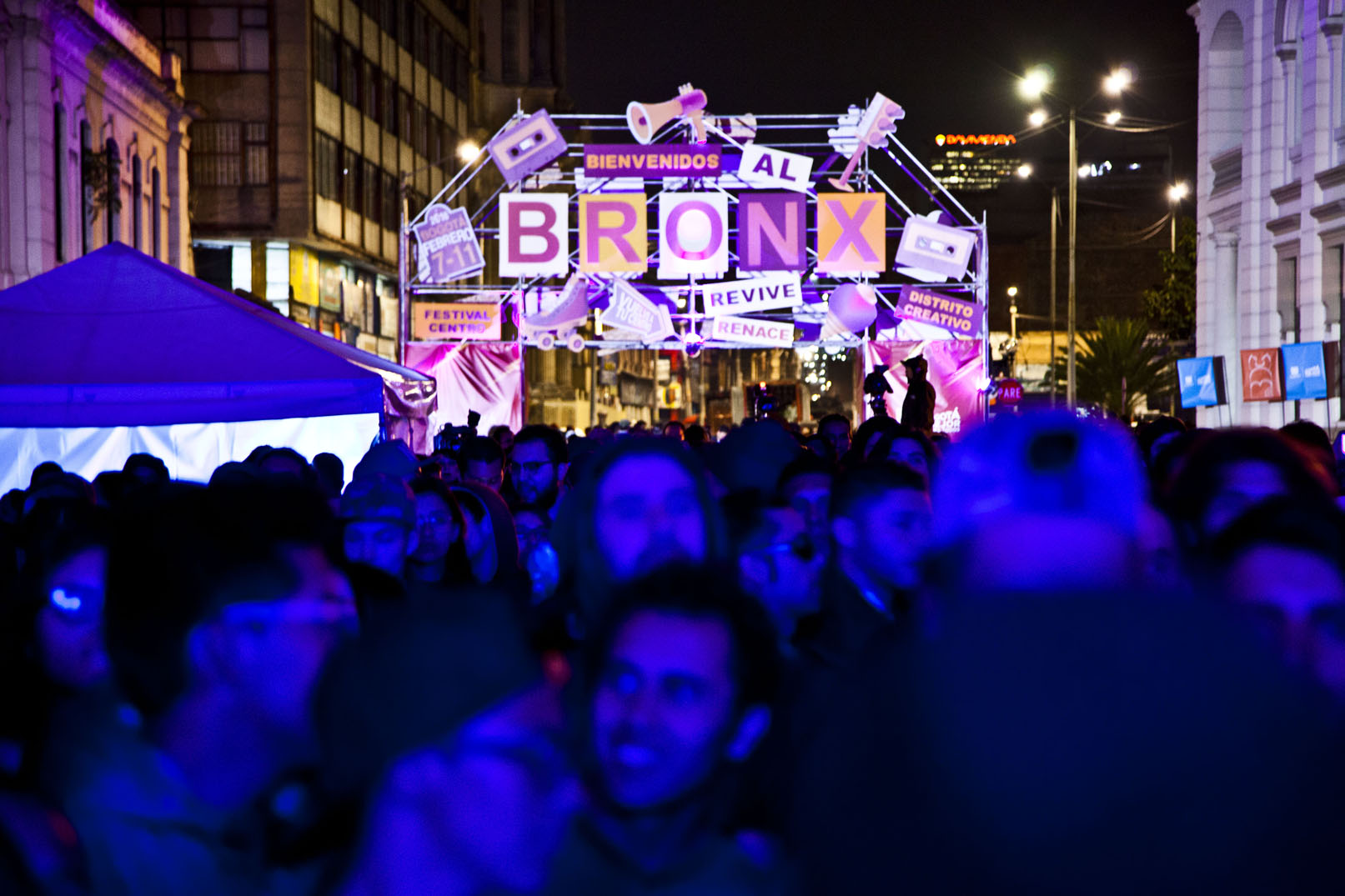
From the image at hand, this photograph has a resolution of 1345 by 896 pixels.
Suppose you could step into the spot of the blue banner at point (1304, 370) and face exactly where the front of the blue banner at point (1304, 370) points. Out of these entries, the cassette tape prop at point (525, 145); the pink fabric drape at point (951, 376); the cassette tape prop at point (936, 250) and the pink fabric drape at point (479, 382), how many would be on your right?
4

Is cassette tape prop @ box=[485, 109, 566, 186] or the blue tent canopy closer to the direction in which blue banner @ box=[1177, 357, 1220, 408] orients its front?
the blue tent canopy

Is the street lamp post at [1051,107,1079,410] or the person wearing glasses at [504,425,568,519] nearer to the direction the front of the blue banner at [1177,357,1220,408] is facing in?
the person wearing glasses

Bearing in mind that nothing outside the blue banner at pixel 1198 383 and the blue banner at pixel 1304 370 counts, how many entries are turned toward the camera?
2

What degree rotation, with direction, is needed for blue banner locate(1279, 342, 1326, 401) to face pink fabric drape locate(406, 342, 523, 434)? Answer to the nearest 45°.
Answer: approximately 90° to its right

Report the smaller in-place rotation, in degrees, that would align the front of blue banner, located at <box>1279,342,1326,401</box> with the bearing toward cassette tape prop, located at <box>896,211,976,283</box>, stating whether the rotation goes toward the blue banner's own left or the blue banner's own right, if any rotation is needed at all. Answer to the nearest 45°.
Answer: approximately 90° to the blue banner's own right

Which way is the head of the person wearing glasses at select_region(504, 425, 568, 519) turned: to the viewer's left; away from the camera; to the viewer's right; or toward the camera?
toward the camera

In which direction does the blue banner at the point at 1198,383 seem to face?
toward the camera

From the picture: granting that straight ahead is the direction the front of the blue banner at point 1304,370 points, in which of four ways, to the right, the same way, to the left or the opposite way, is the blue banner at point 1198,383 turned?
the same way
